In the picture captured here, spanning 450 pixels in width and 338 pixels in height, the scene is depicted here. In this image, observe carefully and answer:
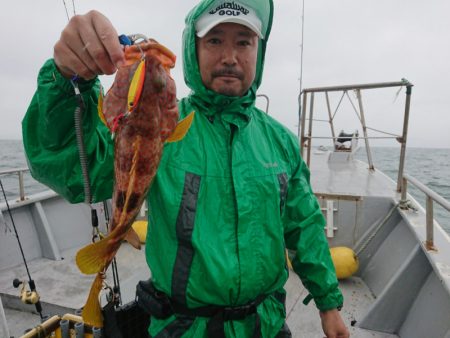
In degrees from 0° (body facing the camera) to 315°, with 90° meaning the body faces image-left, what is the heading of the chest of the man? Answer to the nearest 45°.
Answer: approximately 0°

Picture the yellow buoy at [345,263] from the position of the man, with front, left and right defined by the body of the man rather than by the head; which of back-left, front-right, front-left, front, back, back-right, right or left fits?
back-left

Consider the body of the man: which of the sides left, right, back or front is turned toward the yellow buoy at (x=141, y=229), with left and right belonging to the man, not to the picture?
back
